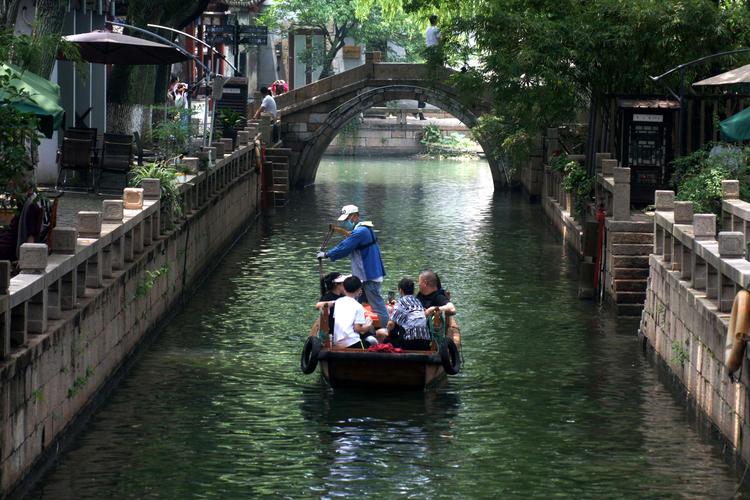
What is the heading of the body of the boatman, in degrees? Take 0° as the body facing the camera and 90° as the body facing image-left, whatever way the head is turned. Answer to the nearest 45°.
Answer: approximately 90°

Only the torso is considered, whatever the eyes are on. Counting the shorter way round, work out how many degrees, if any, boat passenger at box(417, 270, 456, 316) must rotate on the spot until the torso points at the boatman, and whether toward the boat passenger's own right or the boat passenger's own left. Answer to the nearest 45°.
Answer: approximately 45° to the boat passenger's own right

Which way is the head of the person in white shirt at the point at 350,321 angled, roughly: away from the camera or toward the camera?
away from the camera

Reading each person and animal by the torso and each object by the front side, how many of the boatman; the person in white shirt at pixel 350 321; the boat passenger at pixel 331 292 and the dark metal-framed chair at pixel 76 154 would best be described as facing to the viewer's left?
1
